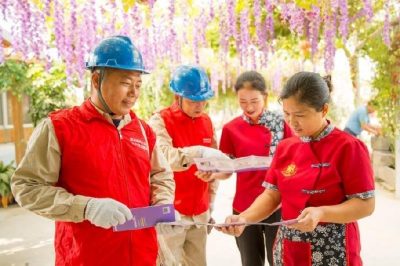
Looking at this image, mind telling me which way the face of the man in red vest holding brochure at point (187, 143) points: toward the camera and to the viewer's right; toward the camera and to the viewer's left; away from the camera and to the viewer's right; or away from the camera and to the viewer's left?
toward the camera and to the viewer's right

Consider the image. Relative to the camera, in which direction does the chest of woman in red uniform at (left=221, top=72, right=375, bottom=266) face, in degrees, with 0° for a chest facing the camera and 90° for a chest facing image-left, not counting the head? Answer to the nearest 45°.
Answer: approximately 45°

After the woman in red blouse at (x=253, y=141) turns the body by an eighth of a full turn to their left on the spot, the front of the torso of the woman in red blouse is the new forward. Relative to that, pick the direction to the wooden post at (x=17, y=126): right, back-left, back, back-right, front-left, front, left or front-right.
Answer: back

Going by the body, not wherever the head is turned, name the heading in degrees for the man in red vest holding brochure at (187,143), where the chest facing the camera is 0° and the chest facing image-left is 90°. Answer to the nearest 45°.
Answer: approximately 315°

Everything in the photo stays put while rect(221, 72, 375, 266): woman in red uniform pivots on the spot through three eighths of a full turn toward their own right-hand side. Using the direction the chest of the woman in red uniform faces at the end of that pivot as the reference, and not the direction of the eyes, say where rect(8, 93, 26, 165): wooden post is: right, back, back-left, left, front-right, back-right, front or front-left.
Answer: front-left

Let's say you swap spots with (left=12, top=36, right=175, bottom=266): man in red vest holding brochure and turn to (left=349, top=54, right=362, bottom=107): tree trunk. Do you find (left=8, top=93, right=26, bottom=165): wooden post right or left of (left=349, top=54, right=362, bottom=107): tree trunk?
left

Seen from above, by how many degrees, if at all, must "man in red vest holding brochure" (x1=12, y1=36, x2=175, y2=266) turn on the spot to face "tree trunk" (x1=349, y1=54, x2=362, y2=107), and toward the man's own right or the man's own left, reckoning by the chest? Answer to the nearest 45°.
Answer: approximately 90° to the man's own left

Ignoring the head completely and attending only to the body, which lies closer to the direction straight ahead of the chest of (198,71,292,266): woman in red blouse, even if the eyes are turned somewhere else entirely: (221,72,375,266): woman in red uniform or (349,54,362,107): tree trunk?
the woman in red uniform

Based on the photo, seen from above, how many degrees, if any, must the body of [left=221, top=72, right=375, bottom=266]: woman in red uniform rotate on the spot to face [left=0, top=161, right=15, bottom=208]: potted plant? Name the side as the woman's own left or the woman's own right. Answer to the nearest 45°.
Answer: approximately 90° to the woman's own right

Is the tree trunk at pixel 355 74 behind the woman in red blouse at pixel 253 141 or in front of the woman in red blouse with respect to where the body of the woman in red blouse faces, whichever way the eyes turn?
behind

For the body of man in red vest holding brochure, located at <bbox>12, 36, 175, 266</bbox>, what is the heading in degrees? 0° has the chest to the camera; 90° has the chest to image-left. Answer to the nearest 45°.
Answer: approximately 315°

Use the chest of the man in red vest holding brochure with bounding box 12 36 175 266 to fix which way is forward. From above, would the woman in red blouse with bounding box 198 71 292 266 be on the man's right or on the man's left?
on the man's left

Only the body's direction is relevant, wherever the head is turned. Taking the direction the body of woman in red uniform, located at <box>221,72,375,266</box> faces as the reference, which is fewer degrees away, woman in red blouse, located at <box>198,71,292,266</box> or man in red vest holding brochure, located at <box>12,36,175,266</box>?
the man in red vest holding brochure
